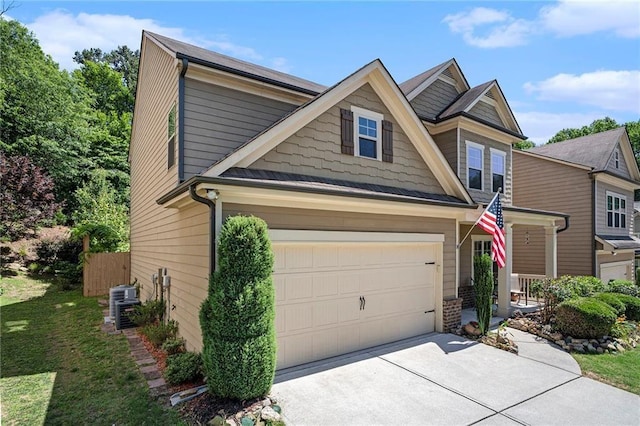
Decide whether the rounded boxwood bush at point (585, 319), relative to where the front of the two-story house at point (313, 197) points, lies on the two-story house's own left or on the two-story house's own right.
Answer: on the two-story house's own left

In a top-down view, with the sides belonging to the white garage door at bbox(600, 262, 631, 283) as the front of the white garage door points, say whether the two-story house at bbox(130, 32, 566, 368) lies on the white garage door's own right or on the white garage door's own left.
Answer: on the white garage door's own right

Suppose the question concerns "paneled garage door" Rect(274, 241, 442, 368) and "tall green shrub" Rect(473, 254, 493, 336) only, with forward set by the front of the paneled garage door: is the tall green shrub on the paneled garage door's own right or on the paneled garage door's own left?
on the paneled garage door's own left

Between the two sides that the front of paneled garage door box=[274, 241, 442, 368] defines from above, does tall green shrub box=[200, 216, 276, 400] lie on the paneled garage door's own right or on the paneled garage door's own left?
on the paneled garage door's own right

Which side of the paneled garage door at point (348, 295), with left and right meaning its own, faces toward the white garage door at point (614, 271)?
left

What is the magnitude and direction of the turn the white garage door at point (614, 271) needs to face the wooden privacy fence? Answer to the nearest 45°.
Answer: approximately 90° to its right

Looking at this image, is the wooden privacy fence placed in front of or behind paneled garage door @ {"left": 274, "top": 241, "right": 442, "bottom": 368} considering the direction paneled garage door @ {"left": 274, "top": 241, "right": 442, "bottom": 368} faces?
behind

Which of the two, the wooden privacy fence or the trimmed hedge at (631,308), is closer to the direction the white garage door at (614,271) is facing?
the trimmed hedge

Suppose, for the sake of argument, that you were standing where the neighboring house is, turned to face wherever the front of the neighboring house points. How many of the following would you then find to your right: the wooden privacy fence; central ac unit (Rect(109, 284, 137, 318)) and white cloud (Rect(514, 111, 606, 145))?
2

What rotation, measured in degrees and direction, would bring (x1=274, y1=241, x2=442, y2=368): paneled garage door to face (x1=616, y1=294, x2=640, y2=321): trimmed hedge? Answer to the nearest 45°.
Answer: approximately 90° to its left

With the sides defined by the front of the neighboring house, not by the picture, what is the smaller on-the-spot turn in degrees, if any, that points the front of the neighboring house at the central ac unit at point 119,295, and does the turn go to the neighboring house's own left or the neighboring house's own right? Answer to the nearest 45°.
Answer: approximately 90° to the neighboring house's own right

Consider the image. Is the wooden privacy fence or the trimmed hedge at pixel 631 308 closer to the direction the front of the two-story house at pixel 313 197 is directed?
the trimmed hedge

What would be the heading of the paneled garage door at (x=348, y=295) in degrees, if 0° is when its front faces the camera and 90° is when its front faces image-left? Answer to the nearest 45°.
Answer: approximately 315°
